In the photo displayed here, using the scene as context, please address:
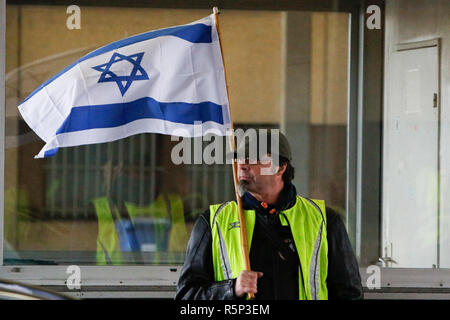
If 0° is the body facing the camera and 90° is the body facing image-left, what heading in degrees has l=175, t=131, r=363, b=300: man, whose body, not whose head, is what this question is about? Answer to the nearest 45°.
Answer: approximately 0°
